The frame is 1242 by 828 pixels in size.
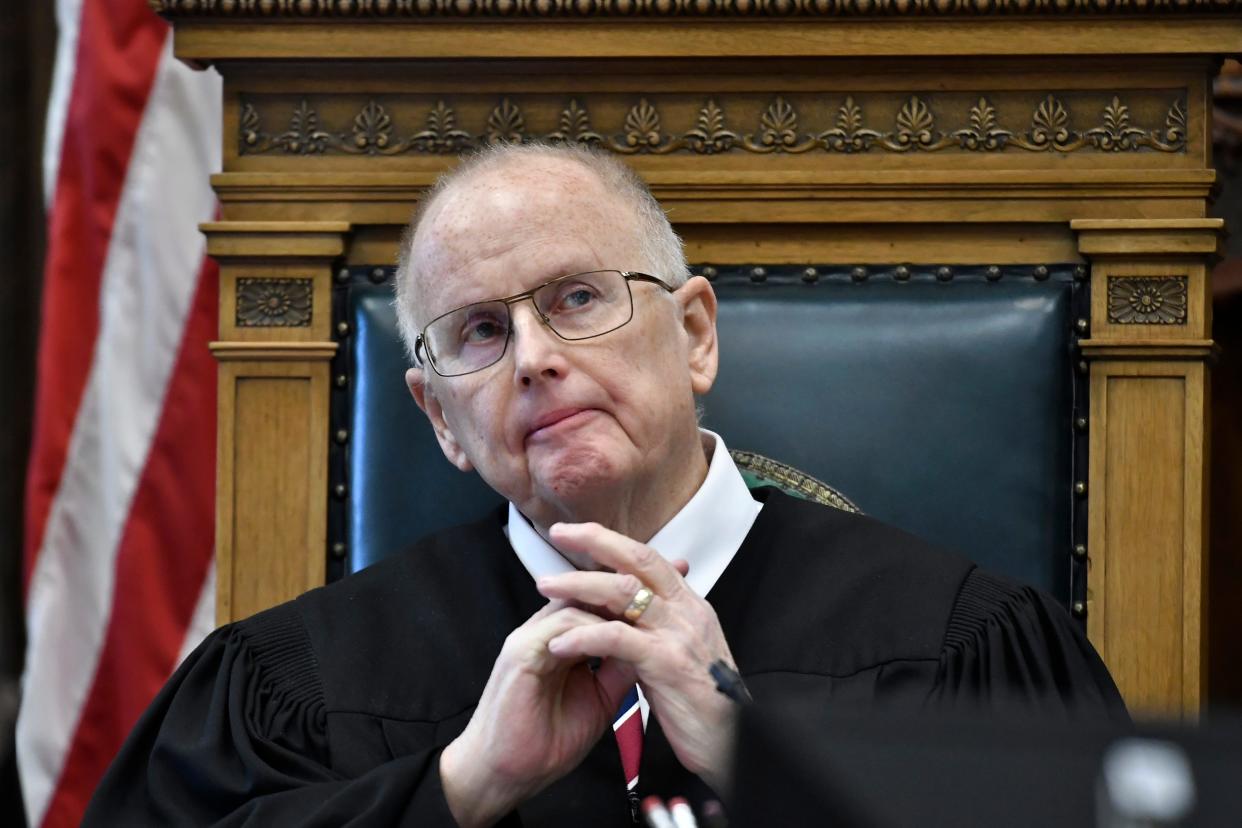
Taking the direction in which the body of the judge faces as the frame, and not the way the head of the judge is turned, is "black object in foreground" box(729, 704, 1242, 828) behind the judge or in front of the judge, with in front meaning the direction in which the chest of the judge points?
in front

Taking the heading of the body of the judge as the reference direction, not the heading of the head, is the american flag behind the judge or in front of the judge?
behind

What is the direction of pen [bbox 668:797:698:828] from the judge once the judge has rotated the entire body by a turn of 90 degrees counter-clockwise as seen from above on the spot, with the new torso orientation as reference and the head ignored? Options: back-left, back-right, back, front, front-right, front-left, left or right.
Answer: right

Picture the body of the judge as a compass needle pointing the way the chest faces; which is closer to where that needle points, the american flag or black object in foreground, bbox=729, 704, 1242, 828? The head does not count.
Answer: the black object in foreground

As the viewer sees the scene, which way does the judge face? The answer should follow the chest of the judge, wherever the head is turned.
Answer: toward the camera
